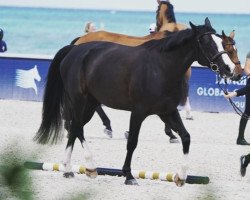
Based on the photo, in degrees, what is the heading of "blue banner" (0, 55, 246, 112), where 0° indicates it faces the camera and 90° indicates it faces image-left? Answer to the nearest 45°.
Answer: approximately 0°

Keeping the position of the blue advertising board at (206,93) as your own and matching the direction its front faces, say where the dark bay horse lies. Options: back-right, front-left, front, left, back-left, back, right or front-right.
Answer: front

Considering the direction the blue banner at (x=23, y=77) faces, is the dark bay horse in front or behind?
in front
